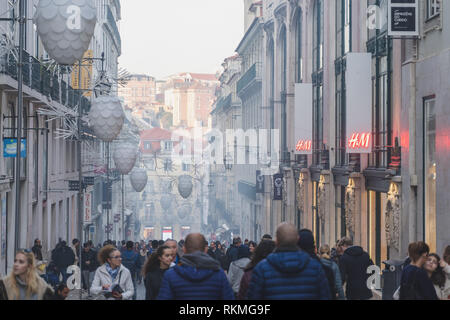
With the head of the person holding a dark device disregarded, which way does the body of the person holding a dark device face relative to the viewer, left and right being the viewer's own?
facing the viewer and to the right of the viewer

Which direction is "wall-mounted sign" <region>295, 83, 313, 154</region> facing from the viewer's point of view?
toward the camera

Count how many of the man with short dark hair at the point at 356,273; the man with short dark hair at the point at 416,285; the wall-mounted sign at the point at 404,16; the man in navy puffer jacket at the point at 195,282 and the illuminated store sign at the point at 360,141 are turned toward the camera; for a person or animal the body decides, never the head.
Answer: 2

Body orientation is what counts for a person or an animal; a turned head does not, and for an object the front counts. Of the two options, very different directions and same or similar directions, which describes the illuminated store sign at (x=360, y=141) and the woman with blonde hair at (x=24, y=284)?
same or similar directions

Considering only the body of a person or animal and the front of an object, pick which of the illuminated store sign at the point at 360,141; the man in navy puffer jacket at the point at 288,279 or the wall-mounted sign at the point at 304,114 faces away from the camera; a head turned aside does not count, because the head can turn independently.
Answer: the man in navy puffer jacket

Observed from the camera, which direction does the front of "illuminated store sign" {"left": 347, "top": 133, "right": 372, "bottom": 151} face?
facing the viewer

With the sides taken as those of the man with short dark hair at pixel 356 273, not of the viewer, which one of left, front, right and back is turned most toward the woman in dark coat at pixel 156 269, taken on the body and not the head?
left

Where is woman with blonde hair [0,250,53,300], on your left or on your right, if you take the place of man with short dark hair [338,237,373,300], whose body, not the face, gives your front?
on your left

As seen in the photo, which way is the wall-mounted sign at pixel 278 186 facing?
toward the camera

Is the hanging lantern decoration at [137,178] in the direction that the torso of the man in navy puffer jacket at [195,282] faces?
yes

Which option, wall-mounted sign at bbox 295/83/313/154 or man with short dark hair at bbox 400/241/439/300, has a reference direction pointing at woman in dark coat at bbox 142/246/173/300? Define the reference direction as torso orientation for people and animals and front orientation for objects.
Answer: the wall-mounted sign

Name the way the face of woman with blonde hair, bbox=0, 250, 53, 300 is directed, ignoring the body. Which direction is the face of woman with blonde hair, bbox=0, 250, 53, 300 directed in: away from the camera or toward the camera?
toward the camera

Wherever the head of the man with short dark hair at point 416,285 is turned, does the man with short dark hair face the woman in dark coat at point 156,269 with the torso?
no

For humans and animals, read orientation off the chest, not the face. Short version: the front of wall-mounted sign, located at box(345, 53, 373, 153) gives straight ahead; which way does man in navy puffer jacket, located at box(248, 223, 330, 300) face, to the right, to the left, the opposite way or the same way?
the opposite way

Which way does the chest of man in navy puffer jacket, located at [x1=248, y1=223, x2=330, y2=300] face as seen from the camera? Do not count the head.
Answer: away from the camera

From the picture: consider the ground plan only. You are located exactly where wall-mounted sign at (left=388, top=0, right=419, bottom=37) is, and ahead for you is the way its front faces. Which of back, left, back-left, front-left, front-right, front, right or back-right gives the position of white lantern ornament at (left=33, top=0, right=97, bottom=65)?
front-right

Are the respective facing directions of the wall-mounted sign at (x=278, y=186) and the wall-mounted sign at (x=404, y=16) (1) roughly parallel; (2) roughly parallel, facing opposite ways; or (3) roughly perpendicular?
roughly parallel

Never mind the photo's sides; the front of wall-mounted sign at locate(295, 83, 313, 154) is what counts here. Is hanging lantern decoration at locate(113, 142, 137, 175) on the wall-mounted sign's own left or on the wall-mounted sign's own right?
on the wall-mounted sign's own right
